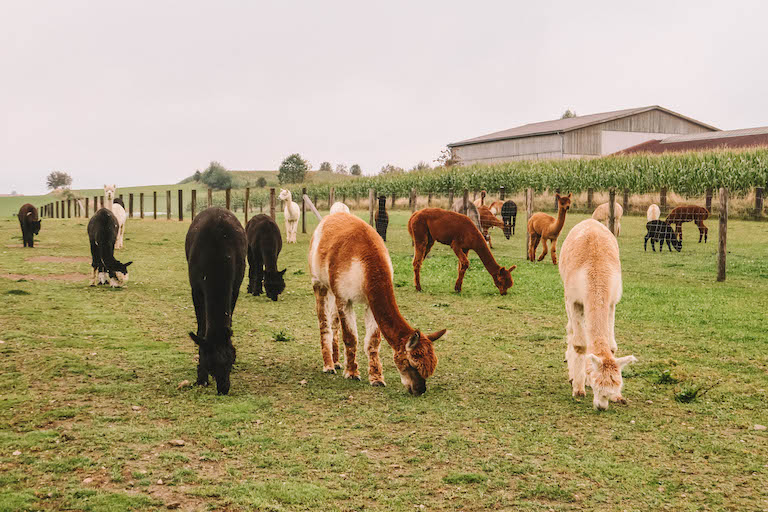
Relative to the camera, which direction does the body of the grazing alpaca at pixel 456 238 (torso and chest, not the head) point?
to the viewer's right

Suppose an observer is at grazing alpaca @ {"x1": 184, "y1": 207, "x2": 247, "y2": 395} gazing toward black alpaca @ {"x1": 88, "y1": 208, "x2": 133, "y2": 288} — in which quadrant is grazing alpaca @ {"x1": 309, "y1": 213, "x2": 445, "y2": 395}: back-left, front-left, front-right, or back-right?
back-right

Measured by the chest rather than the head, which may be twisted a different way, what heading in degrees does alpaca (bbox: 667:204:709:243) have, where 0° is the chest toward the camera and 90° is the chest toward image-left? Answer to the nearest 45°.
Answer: approximately 90°

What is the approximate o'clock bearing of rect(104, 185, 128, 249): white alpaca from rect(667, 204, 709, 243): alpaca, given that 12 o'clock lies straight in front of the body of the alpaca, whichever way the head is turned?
The white alpaca is roughly at 11 o'clock from the alpaca.

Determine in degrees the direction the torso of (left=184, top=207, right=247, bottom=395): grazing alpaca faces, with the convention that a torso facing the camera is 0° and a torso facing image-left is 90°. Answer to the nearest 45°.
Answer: approximately 0°

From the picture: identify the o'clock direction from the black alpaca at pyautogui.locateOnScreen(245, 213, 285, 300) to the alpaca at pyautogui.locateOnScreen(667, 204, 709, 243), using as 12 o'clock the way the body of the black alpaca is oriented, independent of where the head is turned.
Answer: The alpaca is roughly at 8 o'clock from the black alpaca.
